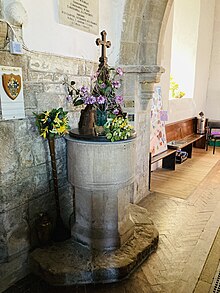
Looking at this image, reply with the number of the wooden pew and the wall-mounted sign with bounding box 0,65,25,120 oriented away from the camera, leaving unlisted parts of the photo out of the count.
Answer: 0

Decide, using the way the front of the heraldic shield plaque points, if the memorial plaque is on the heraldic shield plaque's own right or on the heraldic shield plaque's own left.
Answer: on the heraldic shield plaque's own left

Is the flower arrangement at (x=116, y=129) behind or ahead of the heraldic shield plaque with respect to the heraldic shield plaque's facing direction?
ahead

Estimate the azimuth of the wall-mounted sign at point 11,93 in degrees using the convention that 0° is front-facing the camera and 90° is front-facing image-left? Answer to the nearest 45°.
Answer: approximately 315°

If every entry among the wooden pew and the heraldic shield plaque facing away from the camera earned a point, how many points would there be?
0

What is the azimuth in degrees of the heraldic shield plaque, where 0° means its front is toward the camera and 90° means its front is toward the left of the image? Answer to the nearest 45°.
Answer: approximately 315°

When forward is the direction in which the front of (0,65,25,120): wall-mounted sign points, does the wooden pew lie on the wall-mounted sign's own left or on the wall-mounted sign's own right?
on the wall-mounted sign's own left

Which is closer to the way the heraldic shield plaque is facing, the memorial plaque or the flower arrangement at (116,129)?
the flower arrangement

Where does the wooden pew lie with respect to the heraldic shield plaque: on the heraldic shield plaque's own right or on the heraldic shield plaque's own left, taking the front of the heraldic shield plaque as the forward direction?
on the heraldic shield plaque's own left
